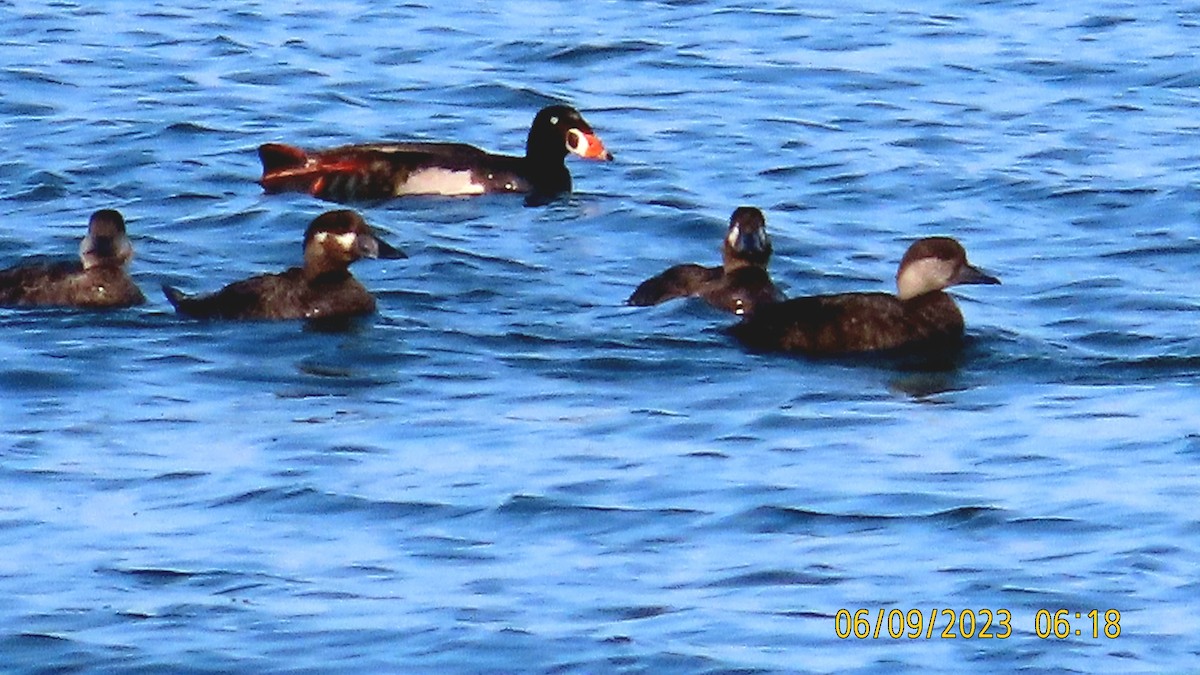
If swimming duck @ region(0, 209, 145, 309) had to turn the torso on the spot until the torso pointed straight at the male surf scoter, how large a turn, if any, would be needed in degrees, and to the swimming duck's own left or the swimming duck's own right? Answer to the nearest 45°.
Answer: approximately 45° to the swimming duck's own left

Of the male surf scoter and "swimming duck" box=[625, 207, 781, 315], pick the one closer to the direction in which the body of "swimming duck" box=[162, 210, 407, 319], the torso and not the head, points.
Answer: the swimming duck

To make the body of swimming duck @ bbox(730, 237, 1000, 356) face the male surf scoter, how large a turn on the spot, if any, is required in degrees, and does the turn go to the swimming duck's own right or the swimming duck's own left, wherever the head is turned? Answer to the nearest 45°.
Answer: approximately 135° to the swimming duck's own left

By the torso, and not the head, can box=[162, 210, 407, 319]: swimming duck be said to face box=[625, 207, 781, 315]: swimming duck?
yes

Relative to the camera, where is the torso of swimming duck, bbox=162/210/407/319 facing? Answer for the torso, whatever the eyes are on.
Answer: to the viewer's right

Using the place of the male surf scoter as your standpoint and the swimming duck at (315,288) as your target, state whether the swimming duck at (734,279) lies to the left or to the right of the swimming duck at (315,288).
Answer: left

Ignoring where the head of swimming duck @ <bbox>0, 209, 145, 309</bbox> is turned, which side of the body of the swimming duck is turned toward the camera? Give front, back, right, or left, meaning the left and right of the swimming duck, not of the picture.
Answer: right

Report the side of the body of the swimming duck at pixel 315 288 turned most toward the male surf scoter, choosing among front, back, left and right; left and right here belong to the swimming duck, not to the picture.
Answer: left

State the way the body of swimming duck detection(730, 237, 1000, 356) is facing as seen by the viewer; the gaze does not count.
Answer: to the viewer's right

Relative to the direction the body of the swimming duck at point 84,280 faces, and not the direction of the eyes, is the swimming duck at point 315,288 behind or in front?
in front

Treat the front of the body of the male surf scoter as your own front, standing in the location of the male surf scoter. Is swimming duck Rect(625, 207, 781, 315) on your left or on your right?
on your right

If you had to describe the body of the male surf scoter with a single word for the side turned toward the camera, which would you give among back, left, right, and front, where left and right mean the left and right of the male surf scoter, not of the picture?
right

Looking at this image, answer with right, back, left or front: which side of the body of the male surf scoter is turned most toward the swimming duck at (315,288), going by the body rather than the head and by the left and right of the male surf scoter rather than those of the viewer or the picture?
right

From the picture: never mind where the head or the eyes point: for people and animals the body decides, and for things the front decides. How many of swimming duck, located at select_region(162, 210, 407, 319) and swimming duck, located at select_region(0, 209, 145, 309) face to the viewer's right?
2

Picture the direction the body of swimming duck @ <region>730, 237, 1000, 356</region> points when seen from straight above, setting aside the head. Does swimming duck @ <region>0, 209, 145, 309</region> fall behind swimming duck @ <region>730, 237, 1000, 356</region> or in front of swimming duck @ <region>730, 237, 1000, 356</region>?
behind
